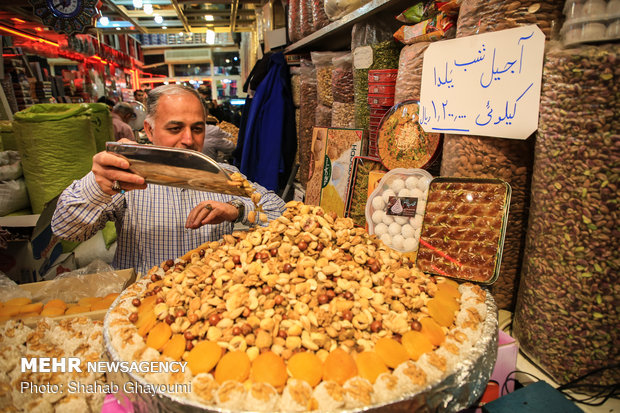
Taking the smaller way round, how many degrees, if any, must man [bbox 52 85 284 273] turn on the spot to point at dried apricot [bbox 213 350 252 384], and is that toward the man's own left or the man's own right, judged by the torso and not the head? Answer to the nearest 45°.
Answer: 0° — they already face it

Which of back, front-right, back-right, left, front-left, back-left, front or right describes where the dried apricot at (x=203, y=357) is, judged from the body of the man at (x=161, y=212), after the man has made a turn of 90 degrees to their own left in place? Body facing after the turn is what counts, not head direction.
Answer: right

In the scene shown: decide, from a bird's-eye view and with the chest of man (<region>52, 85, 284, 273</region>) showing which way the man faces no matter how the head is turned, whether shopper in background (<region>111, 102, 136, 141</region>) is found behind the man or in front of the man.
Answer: behind

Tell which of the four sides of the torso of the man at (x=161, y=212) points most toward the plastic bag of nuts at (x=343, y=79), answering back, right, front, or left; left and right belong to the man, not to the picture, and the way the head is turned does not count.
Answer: left

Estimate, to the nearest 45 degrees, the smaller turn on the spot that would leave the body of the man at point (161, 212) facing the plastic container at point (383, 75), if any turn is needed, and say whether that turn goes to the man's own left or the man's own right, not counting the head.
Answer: approximately 45° to the man's own left

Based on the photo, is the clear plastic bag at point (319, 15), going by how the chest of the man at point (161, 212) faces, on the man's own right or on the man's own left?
on the man's own left

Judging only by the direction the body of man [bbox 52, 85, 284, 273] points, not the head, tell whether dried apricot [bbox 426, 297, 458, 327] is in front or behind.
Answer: in front

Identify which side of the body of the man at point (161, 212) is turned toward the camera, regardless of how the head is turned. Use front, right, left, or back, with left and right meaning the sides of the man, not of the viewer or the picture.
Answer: front

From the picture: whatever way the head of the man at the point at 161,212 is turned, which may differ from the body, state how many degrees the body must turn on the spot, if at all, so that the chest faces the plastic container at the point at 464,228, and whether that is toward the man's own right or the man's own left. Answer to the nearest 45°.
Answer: approximately 45° to the man's own left

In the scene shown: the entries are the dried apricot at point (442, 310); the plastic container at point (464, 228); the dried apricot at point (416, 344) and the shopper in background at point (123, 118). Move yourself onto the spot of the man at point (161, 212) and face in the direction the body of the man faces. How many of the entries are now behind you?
1

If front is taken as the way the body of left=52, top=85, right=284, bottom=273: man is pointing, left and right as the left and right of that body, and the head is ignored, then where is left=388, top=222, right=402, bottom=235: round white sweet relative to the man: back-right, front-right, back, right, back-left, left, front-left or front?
front-left

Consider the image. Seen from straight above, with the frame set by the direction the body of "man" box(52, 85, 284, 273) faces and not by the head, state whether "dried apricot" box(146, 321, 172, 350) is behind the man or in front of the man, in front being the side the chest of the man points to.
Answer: in front

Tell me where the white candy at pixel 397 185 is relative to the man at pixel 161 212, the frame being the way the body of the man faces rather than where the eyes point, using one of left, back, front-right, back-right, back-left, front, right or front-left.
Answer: front-left
